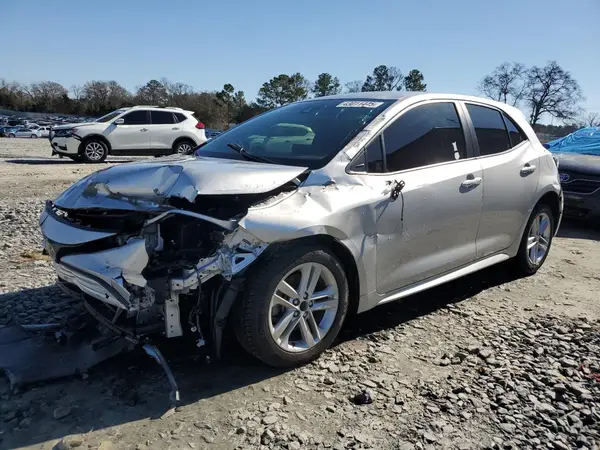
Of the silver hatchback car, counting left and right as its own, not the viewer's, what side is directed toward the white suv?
right

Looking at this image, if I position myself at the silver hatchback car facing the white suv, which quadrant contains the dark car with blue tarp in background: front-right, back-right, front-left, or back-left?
front-right

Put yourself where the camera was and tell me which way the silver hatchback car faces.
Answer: facing the viewer and to the left of the viewer

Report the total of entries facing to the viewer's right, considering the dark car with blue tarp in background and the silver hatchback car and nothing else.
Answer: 0

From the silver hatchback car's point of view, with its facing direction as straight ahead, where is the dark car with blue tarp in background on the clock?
The dark car with blue tarp in background is roughly at 6 o'clock from the silver hatchback car.

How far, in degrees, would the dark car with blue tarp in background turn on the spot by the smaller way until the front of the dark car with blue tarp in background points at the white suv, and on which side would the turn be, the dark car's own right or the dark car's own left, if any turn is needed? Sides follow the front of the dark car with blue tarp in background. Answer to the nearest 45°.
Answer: approximately 45° to the dark car's own right
